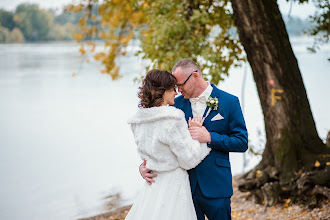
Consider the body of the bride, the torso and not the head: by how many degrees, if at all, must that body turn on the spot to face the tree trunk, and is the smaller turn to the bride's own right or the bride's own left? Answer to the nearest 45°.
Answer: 0° — they already face it

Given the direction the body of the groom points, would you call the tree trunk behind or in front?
behind

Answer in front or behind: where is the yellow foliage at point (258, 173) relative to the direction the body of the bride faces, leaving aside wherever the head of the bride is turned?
in front

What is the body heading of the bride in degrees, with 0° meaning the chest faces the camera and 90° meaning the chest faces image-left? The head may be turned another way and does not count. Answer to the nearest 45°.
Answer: approximately 225°

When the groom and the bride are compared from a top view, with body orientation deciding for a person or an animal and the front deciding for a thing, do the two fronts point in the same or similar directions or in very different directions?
very different directions

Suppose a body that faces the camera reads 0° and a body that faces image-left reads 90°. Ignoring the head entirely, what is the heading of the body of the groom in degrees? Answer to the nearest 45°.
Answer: approximately 45°
